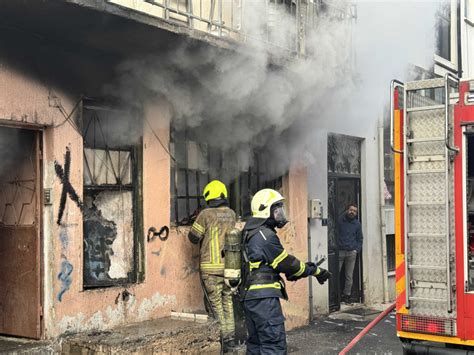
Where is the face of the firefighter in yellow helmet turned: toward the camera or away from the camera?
away from the camera

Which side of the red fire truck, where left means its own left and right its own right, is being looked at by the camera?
back

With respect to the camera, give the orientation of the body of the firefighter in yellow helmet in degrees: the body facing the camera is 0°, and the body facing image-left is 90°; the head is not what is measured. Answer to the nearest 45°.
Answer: approximately 135°

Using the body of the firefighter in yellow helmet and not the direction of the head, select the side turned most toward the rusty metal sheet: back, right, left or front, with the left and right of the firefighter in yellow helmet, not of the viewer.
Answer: left

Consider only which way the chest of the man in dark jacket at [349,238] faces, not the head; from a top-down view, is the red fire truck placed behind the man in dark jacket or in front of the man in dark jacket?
in front

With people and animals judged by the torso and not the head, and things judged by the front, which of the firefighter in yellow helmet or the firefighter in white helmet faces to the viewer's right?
the firefighter in white helmet

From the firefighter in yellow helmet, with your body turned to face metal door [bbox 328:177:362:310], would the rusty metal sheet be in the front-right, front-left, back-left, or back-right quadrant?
back-left

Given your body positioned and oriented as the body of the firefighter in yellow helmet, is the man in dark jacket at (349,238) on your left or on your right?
on your right

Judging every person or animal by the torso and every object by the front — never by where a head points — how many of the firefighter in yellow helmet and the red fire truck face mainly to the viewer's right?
0
